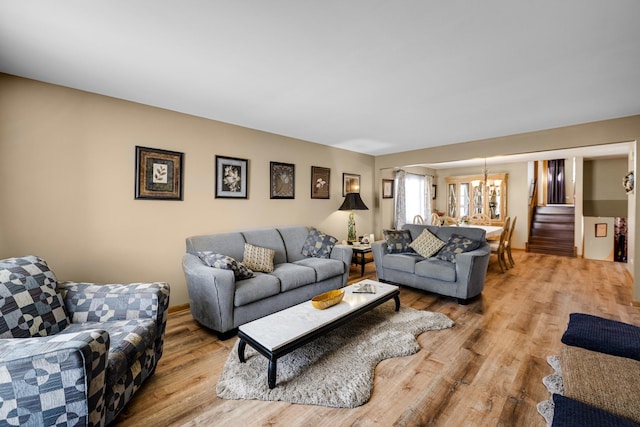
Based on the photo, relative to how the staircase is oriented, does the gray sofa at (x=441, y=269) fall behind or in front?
in front

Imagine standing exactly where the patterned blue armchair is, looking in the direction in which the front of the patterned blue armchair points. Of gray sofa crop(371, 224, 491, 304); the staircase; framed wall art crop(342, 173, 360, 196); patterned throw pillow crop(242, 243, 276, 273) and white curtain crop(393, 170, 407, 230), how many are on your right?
0

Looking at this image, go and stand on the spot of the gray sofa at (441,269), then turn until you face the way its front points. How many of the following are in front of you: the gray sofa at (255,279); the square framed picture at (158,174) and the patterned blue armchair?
3

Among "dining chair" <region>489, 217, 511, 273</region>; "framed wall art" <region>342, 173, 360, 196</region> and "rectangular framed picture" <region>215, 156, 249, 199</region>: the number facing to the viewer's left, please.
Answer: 1

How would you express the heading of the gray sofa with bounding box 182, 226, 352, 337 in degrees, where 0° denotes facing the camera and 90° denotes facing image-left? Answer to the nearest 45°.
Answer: approximately 315°

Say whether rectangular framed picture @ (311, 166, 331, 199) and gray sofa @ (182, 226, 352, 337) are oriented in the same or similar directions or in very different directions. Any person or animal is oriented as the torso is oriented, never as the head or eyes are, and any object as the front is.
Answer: same or similar directions

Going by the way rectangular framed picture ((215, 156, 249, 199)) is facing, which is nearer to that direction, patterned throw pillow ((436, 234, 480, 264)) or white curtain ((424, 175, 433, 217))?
the patterned throw pillow

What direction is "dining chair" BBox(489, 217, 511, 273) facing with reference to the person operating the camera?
facing to the left of the viewer

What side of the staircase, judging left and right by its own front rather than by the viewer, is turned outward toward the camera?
front

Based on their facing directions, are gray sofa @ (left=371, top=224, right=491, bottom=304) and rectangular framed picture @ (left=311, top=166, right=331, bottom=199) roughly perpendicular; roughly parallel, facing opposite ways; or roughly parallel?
roughly perpendicular

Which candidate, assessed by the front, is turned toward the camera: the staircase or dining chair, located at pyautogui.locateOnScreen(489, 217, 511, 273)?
the staircase

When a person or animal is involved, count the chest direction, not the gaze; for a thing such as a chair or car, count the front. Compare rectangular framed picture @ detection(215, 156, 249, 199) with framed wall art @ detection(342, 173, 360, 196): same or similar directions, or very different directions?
same or similar directions

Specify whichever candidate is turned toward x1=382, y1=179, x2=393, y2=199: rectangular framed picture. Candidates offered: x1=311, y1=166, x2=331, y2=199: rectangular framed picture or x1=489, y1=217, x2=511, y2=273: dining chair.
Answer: the dining chair

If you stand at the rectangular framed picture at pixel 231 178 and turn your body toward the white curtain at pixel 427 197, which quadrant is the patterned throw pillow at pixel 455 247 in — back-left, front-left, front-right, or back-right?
front-right

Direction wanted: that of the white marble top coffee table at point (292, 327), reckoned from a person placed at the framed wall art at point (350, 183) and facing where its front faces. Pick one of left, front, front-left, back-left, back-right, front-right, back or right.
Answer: front-right

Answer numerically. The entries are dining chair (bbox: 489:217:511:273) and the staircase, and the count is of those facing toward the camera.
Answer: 1

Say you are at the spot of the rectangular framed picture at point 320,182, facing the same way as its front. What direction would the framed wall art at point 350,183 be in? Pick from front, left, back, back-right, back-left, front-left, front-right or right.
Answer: left

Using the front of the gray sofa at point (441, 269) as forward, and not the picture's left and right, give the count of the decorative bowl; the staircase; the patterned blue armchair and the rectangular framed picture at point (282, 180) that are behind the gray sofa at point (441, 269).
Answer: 1

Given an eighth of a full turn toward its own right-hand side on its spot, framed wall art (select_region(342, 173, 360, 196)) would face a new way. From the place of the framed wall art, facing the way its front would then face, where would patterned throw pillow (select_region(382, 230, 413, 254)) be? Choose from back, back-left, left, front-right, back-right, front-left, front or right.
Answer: front-left

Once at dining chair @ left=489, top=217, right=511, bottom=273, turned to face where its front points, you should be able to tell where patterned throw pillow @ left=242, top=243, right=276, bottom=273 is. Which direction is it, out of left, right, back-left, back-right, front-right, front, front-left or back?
front-left

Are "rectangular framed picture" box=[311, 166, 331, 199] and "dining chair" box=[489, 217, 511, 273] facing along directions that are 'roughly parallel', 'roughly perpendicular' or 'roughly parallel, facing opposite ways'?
roughly parallel, facing opposite ways

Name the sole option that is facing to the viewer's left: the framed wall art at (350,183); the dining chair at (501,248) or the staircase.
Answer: the dining chair

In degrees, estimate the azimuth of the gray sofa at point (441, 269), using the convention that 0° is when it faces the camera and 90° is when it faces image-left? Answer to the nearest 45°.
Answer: approximately 45°

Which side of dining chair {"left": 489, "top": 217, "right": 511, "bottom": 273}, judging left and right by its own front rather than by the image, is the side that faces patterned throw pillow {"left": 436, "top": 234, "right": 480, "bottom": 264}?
left
